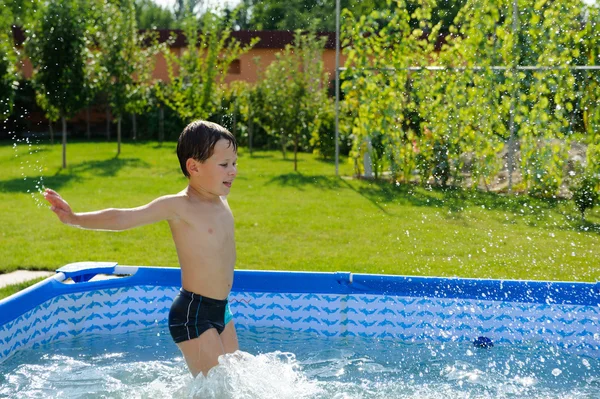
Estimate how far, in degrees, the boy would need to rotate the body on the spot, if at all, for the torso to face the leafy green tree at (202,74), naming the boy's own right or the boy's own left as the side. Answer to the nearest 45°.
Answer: approximately 135° to the boy's own left

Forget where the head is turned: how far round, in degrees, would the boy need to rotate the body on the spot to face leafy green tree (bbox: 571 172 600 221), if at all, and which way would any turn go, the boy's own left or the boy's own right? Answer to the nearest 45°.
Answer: approximately 90° to the boy's own left

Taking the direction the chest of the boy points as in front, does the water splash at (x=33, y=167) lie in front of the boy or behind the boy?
behind

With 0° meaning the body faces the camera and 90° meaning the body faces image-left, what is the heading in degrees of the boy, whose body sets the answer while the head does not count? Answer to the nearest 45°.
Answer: approximately 315°

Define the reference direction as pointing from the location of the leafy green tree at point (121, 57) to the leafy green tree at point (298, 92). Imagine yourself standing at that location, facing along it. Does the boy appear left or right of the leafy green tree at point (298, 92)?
right

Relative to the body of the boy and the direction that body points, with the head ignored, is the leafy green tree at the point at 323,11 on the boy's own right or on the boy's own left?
on the boy's own left

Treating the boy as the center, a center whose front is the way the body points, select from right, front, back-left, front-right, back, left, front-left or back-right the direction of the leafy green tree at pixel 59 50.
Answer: back-left

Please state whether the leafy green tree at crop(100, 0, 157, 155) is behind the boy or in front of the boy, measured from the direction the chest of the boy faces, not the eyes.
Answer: behind
